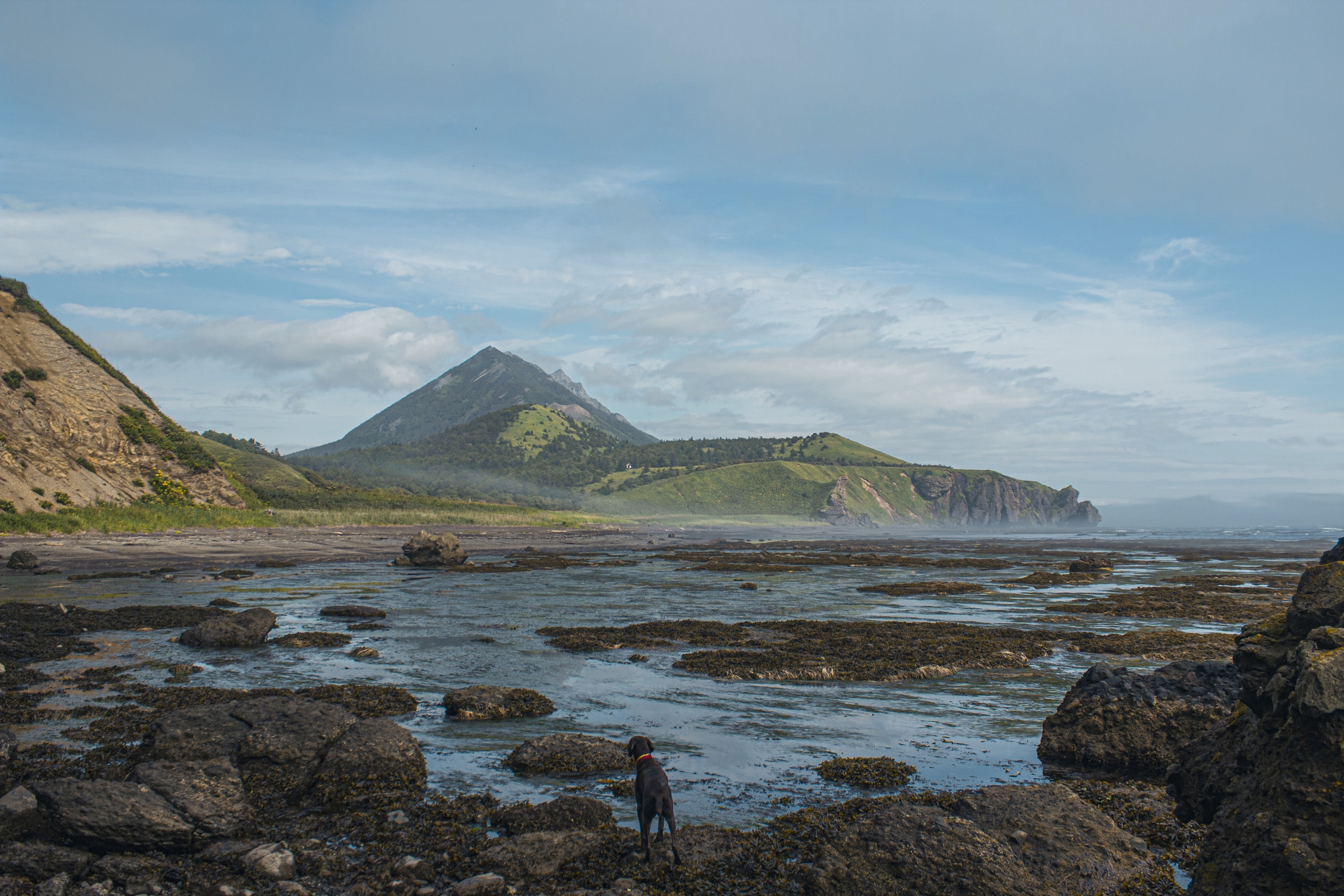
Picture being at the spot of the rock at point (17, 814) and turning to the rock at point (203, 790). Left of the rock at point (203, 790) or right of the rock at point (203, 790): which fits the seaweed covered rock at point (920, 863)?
right

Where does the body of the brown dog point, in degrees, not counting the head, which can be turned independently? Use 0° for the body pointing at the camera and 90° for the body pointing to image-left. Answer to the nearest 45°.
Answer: approximately 180°

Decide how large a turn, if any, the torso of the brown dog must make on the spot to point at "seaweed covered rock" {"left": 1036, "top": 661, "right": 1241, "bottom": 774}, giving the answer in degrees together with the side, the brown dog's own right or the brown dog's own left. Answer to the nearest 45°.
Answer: approximately 45° to the brown dog's own right

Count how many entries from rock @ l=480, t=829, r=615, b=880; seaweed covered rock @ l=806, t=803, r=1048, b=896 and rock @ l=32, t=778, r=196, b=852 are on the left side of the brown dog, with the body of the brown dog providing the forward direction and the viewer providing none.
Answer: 2

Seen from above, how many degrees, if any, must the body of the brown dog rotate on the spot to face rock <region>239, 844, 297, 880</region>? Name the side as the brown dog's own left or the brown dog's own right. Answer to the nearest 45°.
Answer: approximately 90° to the brown dog's own left

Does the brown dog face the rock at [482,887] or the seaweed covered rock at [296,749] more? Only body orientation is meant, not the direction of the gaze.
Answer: the seaweed covered rock

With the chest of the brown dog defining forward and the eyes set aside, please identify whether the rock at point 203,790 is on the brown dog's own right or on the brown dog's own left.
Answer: on the brown dog's own left

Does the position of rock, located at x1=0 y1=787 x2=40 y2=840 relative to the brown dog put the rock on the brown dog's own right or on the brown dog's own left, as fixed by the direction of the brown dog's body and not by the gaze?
on the brown dog's own left

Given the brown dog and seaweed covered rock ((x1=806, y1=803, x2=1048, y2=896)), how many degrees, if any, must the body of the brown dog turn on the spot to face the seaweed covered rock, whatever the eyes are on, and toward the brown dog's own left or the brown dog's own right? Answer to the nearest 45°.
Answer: approximately 90° to the brown dog's own right

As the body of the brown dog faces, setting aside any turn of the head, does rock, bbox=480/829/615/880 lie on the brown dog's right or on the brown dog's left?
on the brown dog's left

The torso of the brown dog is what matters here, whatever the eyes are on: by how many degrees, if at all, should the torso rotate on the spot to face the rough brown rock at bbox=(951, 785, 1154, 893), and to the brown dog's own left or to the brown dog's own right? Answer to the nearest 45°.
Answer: approximately 90° to the brown dog's own right

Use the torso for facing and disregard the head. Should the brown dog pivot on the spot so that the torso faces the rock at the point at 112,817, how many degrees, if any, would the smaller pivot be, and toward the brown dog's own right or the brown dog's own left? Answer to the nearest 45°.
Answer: approximately 90° to the brown dog's own left

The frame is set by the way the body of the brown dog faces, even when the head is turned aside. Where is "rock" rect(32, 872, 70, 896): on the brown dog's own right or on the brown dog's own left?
on the brown dog's own left

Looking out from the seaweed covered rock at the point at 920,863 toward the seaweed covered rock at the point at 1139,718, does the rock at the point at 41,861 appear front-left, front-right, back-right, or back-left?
back-left
